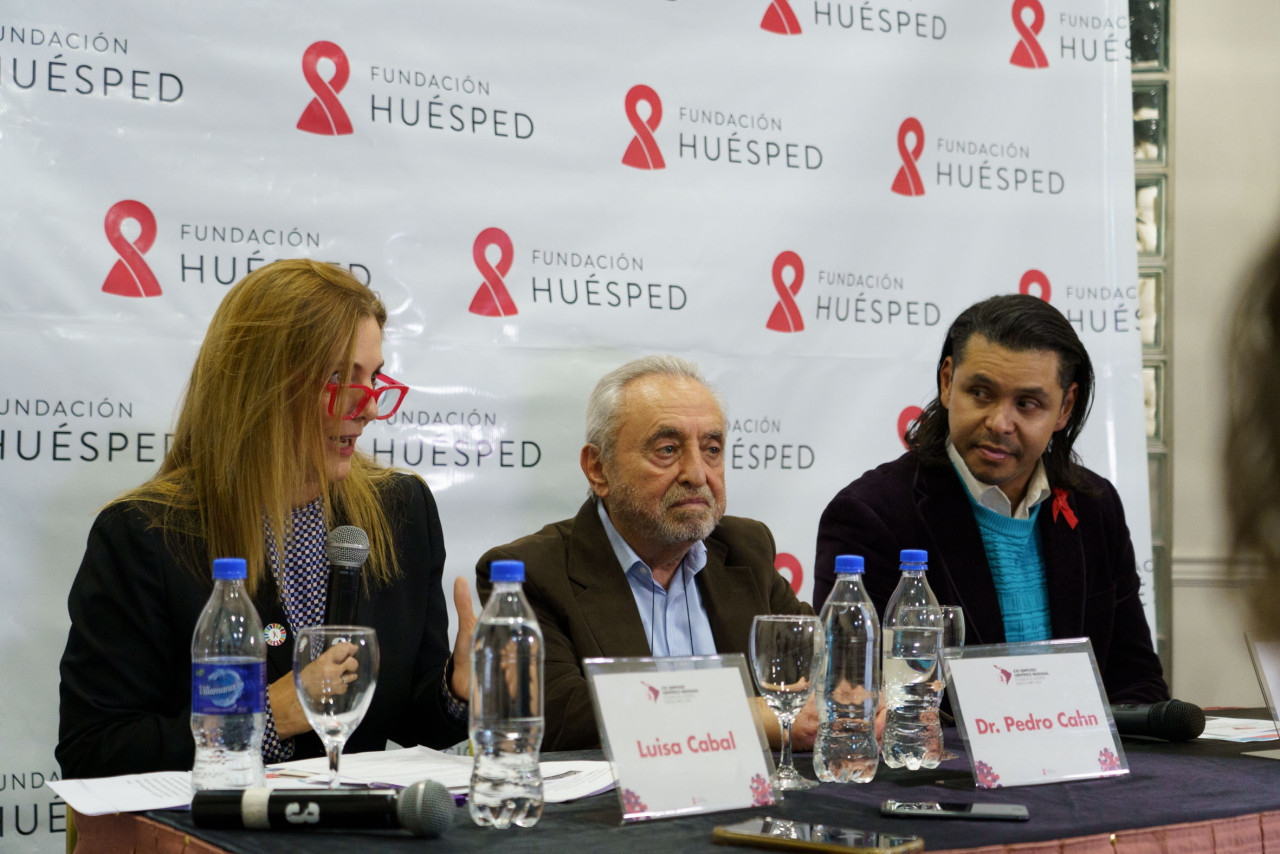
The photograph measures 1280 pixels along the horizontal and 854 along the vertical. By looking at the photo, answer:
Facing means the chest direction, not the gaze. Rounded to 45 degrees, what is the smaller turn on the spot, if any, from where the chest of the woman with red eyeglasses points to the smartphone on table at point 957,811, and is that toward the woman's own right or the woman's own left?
0° — they already face it

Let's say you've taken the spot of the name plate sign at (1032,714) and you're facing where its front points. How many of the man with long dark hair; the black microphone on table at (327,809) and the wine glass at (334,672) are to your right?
2

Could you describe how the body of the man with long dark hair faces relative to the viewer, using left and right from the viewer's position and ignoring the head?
facing the viewer

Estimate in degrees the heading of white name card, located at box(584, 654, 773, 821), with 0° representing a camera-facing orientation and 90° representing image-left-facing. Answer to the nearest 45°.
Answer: approximately 315°

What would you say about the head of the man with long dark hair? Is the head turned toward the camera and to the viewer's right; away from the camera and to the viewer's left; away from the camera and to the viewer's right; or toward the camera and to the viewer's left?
toward the camera and to the viewer's left

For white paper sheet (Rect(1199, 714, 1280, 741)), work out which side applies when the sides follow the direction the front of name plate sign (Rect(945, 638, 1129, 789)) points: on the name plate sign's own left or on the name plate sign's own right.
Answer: on the name plate sign's own left

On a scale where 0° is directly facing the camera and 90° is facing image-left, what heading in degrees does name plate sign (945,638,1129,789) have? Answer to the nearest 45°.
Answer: approximately 315°

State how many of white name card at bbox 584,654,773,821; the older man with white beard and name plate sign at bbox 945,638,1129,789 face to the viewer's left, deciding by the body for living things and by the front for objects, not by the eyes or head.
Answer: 0

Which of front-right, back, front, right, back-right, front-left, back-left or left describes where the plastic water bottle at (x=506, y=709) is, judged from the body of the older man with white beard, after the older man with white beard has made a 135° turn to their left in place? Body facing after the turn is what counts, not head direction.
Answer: back

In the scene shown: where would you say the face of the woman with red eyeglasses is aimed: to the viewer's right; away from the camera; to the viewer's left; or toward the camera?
to the viewer's right

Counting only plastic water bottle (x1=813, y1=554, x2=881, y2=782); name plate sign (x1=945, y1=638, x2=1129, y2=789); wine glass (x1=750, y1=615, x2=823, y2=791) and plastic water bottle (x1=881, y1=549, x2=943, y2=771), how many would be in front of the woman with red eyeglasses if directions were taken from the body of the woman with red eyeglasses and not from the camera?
4

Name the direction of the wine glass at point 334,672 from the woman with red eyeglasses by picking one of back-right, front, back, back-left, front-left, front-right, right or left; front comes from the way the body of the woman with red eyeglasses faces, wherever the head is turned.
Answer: front-right

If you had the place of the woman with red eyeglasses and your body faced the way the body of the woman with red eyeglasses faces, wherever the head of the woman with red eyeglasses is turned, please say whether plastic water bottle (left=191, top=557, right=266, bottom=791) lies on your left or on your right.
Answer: on your right

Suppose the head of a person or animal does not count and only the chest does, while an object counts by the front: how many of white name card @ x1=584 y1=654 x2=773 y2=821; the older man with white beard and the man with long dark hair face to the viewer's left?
0
